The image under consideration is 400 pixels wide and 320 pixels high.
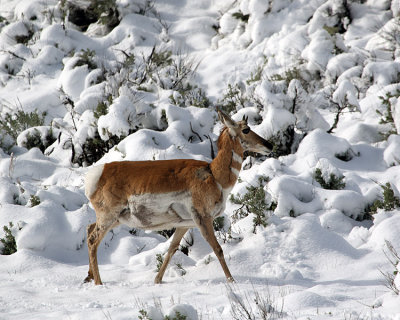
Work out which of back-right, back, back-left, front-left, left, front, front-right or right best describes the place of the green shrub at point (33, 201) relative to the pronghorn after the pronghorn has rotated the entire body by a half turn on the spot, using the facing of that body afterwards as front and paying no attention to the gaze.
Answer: front-right

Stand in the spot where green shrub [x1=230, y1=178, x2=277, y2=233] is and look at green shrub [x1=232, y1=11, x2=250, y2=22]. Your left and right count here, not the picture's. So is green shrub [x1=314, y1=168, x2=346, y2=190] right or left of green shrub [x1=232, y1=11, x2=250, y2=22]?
right

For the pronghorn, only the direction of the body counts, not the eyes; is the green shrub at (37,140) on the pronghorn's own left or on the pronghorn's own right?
on the pronghorn's own left

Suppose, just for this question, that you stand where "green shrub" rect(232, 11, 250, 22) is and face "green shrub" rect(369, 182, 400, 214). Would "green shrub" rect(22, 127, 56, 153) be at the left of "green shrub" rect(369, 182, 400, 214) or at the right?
right

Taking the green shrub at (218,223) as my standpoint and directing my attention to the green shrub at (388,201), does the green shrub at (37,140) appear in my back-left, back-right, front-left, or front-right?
back-left

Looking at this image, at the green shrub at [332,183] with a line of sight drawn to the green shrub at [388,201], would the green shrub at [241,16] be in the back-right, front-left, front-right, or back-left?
back-left

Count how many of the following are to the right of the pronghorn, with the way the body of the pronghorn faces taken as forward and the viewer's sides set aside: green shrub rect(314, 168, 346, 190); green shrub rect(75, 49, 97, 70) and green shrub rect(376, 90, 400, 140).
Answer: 0

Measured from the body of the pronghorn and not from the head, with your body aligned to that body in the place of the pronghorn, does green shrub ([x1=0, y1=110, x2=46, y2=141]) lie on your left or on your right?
on your left

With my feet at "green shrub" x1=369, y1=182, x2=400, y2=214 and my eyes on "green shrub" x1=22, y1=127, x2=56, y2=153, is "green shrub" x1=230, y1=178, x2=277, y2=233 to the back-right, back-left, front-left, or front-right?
front-left

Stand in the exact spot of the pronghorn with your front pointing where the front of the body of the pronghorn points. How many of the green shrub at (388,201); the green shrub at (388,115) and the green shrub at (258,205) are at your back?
0

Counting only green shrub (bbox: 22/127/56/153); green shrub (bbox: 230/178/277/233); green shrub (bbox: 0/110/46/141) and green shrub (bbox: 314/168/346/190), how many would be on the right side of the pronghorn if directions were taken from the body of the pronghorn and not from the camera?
0

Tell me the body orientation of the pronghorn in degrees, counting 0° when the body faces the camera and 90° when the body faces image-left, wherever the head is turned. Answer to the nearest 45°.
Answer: approximately 270°

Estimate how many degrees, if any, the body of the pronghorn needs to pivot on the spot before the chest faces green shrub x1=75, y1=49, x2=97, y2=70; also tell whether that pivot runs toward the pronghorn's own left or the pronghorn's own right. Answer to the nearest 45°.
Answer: approximately 90° to the pronghorn's own left

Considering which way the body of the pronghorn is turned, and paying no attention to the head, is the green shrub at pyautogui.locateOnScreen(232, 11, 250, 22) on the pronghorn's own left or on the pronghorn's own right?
on the pronghorn's own left

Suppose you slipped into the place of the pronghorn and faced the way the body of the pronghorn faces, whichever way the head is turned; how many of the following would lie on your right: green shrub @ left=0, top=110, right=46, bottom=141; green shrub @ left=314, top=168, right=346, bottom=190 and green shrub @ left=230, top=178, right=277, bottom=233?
0
